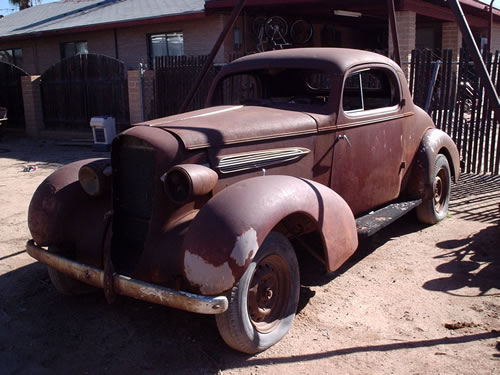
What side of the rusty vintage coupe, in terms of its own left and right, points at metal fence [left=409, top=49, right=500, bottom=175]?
back

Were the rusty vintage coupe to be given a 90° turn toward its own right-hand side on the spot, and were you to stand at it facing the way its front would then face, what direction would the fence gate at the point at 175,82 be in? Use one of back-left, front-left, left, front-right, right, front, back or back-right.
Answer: front-right

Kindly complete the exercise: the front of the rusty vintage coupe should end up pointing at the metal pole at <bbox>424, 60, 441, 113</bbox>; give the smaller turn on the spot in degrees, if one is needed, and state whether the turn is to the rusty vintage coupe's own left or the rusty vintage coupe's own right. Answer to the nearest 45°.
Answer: approximately 180°

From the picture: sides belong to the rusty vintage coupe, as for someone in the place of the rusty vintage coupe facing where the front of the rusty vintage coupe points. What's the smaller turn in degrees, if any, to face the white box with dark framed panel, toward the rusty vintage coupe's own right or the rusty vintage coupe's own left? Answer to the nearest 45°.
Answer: approximately 135° to the rusty vintage coupe's own right

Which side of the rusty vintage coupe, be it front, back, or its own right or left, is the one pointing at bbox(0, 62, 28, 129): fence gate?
right

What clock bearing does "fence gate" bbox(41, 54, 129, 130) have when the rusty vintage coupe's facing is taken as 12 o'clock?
The fence gate is roughly at 4 o'clock from the rusty vintage coupe.

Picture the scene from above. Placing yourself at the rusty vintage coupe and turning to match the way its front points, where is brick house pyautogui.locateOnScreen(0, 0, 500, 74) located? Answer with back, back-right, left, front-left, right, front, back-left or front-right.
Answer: back-right

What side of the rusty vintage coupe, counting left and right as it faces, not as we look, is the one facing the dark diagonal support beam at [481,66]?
back

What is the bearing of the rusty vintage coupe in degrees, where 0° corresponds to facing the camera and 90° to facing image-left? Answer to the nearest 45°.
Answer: approximately 45°
